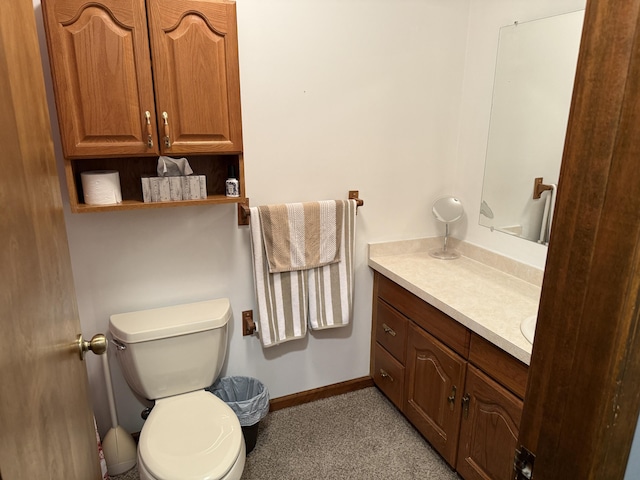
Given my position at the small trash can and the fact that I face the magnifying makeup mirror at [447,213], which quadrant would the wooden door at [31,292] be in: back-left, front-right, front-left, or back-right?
back-right

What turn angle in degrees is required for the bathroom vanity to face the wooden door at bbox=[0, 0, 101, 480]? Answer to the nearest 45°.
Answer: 0° — it already faces it

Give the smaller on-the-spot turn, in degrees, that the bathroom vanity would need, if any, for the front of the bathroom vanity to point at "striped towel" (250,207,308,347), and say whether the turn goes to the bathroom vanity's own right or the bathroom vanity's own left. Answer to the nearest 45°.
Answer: approximately 45° to the bathroom vanity's own right

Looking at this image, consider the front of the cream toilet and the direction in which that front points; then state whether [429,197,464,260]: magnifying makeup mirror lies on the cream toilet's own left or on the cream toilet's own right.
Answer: on the cream toilet's own left

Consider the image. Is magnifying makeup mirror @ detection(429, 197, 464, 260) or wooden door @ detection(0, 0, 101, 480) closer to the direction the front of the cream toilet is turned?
the wooden door

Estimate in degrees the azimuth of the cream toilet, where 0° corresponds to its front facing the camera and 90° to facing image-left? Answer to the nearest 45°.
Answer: approximately 0°

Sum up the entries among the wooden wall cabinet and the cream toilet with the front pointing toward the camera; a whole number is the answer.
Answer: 2

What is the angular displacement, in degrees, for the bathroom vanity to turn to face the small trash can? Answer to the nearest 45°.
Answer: approximately 45° to its right

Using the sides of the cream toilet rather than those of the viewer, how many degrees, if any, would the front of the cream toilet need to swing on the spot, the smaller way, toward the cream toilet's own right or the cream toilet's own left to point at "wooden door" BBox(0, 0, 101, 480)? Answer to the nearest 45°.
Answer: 0° — it already faces it

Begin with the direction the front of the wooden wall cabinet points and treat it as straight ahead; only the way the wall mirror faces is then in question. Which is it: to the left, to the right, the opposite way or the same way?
to the right
